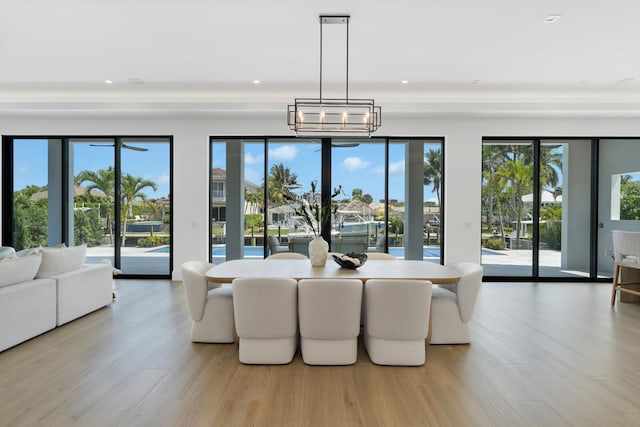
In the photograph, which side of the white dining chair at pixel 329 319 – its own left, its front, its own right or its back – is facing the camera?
back

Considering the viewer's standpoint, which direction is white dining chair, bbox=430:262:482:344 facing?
facing to the left of the viewer

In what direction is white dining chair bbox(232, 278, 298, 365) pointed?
away from the camera

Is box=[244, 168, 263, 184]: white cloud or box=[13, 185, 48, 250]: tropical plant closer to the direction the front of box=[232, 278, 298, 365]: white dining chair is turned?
the white cloud

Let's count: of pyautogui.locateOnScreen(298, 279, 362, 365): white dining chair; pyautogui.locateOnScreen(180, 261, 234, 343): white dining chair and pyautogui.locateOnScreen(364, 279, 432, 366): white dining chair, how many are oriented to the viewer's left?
0

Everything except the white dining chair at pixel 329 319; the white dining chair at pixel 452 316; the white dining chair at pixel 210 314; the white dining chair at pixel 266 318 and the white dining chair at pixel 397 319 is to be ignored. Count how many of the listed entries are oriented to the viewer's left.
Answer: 1

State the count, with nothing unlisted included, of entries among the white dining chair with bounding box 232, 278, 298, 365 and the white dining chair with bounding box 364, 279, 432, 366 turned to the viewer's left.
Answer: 0

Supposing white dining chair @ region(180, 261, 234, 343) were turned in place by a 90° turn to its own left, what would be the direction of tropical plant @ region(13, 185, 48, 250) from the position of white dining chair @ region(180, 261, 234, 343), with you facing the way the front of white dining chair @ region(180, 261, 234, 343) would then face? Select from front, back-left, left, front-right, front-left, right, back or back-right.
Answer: front-left

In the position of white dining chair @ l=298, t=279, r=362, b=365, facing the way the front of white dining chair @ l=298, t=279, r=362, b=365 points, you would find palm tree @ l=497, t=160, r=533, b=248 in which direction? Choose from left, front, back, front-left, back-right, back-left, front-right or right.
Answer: front-right

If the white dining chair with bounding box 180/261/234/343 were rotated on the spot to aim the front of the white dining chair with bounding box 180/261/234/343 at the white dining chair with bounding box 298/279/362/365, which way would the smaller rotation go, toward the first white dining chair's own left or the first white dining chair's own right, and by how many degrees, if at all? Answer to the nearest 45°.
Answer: approximately 45° to the first white dining chair's own right

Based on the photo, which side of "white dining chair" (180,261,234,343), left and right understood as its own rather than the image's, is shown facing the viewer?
right

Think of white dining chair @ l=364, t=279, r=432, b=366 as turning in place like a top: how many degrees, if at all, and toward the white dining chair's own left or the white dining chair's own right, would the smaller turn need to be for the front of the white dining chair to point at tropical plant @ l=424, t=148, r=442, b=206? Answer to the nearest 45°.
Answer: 0° — it already faces it

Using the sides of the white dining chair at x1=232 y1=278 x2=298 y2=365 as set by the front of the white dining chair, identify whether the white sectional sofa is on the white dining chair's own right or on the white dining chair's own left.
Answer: on the white dining chair's own left

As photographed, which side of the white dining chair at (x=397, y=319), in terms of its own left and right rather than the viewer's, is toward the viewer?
back

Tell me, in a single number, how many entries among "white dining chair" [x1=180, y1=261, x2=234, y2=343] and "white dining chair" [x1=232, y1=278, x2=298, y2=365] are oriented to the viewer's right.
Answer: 1

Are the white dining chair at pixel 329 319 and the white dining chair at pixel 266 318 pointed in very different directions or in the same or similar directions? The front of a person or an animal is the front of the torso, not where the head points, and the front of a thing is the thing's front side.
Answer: same or similar directions

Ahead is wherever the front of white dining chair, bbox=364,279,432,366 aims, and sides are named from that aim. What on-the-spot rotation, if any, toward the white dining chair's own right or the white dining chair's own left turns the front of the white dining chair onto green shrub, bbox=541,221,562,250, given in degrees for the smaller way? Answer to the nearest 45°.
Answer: approximately 45° to the white dining chair's own right
